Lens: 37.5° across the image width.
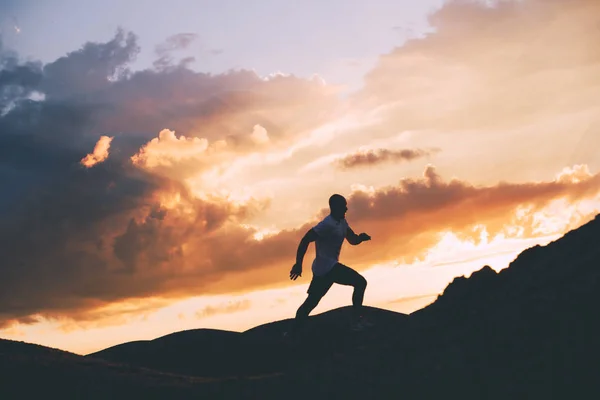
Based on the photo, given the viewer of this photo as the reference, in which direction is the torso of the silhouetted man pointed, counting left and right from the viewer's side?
facing to the right of the viewer
